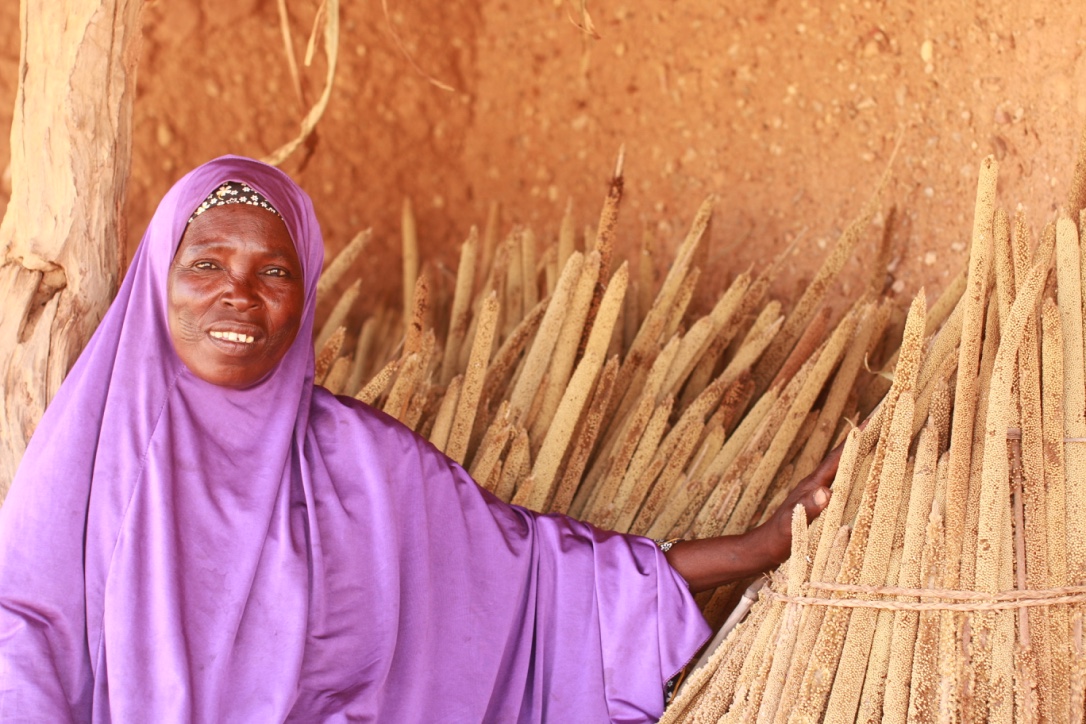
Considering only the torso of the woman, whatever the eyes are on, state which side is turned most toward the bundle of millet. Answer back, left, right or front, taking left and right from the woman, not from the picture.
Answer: left

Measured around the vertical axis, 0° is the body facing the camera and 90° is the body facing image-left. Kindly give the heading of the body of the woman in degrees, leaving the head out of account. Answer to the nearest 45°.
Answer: approximately 0°

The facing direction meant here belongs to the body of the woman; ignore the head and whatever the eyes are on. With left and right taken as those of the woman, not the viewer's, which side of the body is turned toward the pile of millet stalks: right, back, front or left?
left
